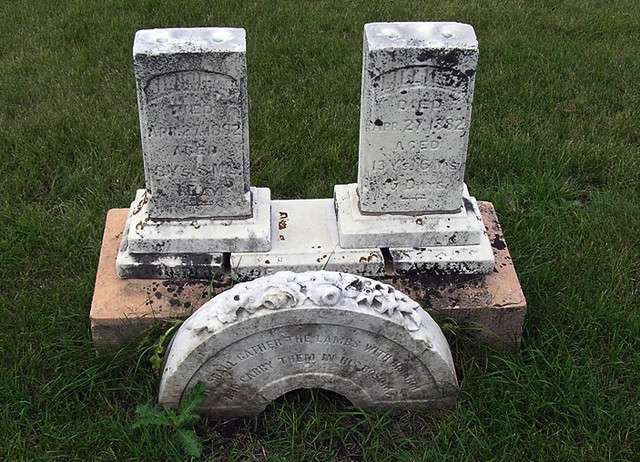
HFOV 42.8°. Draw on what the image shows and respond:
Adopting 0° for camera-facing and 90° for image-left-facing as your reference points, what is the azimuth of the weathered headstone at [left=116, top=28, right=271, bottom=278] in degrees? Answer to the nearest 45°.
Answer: approximately 0°

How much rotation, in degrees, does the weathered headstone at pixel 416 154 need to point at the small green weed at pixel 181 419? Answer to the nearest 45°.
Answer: approximately 45° to its right

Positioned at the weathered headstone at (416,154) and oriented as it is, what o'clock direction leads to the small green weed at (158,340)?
The small green weed is roughly at 2 o'clock from the weathered headstone.

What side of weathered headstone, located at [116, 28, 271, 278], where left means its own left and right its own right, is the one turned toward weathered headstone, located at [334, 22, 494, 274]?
left

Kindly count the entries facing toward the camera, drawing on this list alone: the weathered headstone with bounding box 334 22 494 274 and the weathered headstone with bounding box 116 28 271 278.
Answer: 2

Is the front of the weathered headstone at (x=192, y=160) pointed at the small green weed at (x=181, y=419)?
yes

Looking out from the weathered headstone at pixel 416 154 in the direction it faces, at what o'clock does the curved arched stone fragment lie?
The curved arched stone fragment is roughly at 1 o'clock from the weathered headstone.

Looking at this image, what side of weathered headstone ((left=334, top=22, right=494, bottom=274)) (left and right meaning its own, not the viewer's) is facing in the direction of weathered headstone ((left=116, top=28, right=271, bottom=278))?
right

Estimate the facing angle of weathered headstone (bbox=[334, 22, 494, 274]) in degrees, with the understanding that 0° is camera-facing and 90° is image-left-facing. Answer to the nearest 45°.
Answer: approximately 0°
